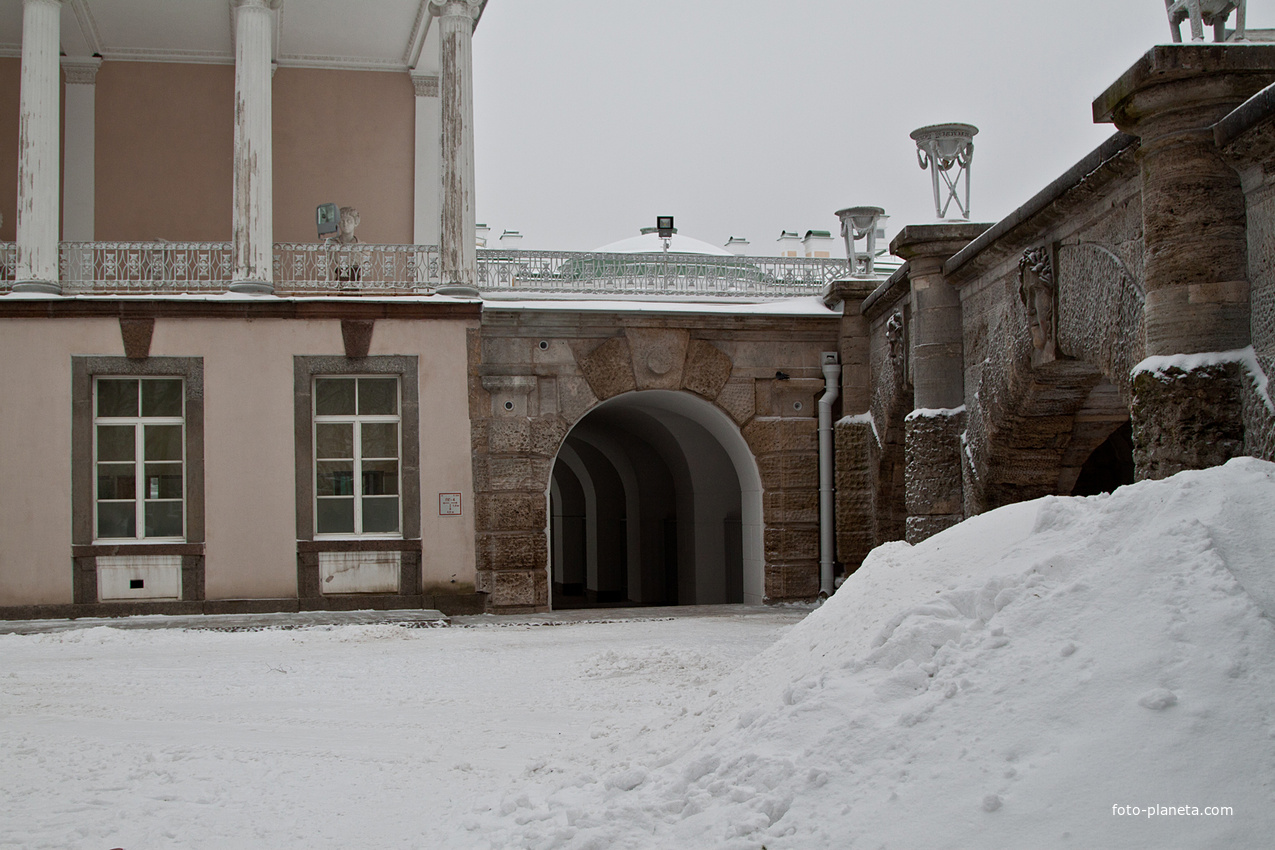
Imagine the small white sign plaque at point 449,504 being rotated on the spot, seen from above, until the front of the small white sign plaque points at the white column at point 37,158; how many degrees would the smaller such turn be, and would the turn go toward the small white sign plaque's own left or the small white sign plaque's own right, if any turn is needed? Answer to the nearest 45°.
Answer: approximately 90° to the small white sign plaque's own right

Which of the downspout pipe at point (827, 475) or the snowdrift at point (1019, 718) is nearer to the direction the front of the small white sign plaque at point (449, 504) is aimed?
the snowdrift

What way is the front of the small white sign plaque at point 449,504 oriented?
toward the camera

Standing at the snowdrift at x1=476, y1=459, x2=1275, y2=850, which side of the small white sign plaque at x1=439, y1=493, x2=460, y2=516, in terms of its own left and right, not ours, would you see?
front

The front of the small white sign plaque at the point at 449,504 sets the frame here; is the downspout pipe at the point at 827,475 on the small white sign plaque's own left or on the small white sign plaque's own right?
on the small white sign plaque's own left
